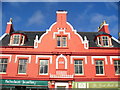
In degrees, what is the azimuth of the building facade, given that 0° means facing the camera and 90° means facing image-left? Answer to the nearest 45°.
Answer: approximately 0°
